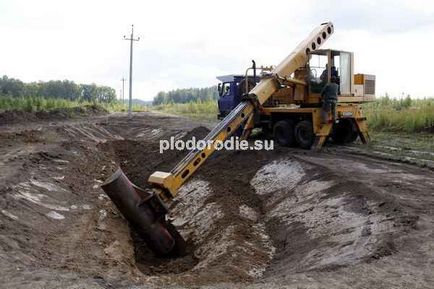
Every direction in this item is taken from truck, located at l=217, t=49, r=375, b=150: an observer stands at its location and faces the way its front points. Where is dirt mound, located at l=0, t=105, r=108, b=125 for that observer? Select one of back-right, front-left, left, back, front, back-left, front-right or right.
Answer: front

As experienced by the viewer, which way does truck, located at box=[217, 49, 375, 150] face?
facing away from the viewer and to the left of the viewer
